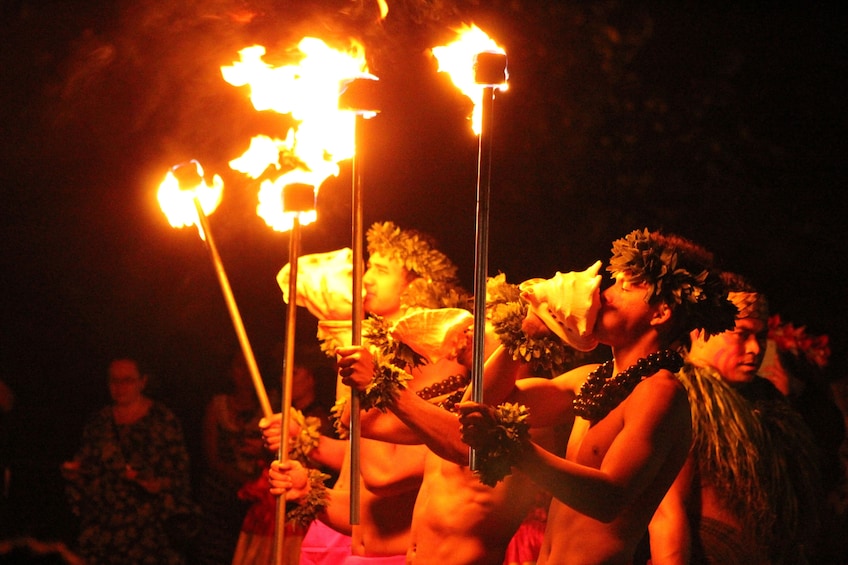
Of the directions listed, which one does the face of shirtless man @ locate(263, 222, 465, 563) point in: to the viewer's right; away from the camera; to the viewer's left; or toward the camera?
to the viewer's left

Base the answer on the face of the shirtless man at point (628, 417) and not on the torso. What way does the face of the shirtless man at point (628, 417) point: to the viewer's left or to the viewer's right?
to the viewer's left

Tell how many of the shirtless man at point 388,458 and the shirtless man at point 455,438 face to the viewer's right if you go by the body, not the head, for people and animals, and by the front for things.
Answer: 0

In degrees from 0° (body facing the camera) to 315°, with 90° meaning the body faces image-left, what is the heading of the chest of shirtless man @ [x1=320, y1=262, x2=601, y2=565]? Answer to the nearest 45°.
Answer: approximately 45°

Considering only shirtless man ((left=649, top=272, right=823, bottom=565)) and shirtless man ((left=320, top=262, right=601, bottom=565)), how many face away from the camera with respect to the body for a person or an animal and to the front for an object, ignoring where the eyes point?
0

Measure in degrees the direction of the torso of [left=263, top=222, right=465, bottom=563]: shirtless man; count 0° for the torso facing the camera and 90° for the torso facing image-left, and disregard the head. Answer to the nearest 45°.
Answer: approximately 45°

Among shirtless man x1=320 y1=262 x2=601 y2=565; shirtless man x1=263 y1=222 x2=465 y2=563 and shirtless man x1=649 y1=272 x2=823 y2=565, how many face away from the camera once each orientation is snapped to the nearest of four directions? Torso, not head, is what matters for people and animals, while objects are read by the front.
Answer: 0
